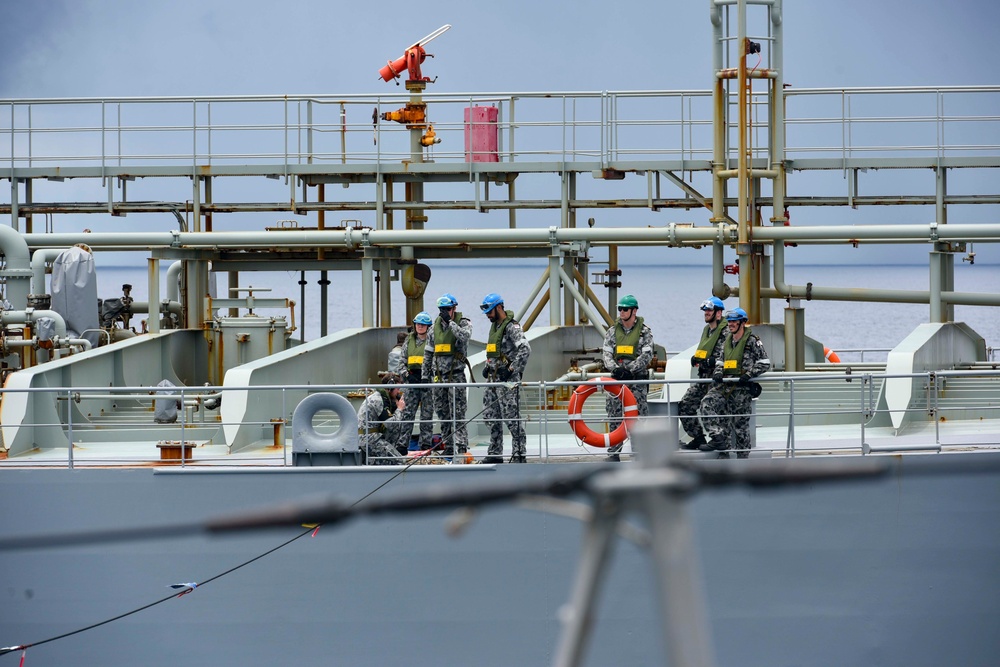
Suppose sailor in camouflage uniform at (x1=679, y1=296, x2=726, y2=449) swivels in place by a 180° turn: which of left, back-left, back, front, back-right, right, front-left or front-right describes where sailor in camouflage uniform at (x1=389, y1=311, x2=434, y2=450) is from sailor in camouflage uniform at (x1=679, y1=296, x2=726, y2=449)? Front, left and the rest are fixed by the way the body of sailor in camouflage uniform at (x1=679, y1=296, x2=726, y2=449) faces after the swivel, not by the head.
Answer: back-left

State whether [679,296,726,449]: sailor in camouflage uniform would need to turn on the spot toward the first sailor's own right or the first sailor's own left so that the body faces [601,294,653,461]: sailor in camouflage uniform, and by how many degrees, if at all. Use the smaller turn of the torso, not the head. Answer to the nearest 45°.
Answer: approximately 45° to the first sailor's own right

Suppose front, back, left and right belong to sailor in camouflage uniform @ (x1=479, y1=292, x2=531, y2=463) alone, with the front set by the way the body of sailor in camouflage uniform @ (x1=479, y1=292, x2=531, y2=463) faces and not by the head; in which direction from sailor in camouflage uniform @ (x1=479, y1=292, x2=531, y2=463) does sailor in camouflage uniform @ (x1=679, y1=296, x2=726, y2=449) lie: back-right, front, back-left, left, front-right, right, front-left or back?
back-left

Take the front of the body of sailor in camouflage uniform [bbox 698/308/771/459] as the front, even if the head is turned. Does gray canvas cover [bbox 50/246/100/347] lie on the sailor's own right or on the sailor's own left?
on the sailor's own right

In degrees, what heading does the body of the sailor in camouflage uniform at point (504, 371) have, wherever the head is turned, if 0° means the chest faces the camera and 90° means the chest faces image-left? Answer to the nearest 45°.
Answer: approximately 45°

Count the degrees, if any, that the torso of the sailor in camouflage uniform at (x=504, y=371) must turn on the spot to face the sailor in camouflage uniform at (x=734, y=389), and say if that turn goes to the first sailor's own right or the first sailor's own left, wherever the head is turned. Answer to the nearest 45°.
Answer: approximately 135° to the first sailor's own left

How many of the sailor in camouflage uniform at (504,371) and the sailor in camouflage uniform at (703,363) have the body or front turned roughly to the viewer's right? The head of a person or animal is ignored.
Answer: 0

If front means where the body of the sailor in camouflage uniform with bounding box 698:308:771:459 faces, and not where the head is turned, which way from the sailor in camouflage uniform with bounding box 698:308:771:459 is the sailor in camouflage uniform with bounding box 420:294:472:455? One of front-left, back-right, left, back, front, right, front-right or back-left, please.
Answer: front-right

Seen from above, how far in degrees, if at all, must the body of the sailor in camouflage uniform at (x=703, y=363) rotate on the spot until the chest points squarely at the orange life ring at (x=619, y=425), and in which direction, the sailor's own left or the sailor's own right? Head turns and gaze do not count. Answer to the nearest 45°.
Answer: approximately 45° to the sailor's own right

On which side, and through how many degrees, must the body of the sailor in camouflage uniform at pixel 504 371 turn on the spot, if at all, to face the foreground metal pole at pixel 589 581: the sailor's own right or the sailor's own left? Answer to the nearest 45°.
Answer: approximately 45° to the sailor's own left

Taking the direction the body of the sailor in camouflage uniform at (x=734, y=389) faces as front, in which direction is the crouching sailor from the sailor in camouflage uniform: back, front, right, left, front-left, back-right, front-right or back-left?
front-right
